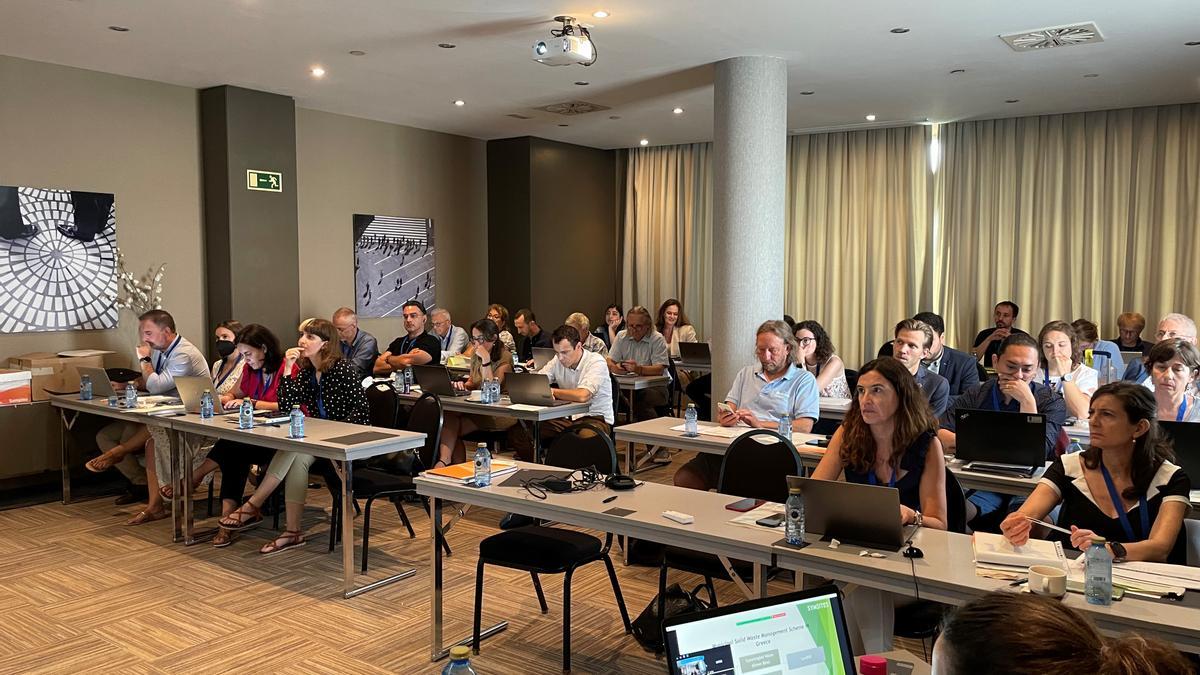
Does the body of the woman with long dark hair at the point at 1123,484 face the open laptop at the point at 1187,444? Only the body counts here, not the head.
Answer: no

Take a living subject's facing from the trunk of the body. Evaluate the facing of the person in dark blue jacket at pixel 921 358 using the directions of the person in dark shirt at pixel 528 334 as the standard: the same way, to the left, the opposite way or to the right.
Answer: the same way

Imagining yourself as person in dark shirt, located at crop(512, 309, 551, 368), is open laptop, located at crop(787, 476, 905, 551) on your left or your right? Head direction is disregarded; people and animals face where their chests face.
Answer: on your left

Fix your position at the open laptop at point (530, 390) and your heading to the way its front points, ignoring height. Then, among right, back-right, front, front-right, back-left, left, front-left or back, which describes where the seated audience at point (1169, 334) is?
front-right

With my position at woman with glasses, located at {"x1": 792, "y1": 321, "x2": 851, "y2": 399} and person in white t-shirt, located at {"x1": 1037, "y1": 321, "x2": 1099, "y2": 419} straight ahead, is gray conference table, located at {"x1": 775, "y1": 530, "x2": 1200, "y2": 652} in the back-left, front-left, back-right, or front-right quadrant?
front-right

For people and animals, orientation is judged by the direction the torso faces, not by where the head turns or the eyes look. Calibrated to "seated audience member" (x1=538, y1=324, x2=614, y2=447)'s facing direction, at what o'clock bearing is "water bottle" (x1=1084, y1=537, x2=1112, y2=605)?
The water bottle is roughly at 10 o'clock from the seated audience member.

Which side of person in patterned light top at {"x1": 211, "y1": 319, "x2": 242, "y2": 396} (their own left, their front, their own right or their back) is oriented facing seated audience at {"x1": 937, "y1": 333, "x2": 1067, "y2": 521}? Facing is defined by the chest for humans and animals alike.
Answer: left

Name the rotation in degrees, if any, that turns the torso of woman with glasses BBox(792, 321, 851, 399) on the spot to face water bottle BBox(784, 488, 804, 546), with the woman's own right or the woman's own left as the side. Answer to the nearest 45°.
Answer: approximately 45° to the woman's own left

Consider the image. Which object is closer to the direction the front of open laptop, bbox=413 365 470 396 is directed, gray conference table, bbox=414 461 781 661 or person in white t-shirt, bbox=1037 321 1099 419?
the person in white t-shirt

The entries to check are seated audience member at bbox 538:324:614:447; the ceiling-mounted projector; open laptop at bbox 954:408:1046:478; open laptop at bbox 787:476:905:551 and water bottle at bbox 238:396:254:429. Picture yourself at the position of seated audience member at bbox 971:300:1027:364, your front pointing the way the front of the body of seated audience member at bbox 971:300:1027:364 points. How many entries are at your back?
0

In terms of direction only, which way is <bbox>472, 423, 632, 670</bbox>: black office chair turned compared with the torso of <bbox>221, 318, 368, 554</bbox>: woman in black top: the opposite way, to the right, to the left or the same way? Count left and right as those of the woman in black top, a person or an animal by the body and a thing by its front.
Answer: the same way

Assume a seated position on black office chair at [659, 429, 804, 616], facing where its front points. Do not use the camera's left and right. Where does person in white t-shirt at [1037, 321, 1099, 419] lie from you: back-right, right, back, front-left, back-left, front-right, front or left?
back

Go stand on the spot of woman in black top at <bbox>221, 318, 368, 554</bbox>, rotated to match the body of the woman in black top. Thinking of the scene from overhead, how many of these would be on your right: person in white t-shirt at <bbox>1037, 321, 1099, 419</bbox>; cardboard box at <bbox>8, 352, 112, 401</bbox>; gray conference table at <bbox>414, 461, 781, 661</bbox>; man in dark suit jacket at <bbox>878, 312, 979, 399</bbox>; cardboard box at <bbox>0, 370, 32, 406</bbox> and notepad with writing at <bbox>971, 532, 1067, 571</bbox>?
2

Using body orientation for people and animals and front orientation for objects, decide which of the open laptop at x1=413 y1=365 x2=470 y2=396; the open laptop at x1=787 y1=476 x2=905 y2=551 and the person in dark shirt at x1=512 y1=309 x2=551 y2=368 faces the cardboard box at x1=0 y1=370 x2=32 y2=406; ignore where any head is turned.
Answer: the person in dark shirt

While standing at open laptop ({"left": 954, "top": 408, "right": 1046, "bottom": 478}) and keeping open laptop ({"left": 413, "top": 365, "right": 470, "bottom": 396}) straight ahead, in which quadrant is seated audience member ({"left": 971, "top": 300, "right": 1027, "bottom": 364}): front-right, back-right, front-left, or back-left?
front-right

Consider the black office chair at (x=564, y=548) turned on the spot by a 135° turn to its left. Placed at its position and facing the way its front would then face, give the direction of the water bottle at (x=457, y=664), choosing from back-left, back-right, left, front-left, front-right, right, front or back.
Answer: right

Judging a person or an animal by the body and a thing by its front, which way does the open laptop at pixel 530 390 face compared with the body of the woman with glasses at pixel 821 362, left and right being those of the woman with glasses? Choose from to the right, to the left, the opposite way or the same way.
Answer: the opposite way

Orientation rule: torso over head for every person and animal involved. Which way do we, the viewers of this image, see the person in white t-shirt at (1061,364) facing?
facing the viewer and to the left of the viewer

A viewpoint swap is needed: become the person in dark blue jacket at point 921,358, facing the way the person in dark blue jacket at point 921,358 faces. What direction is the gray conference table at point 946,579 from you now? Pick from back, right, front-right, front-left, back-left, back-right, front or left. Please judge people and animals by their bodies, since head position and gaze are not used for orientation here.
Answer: front-left

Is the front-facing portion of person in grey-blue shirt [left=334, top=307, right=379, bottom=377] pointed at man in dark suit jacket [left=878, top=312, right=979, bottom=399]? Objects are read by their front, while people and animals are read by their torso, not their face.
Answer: no

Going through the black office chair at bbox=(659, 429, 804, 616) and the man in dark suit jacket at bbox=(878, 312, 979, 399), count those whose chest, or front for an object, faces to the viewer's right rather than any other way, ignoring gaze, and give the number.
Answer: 0
